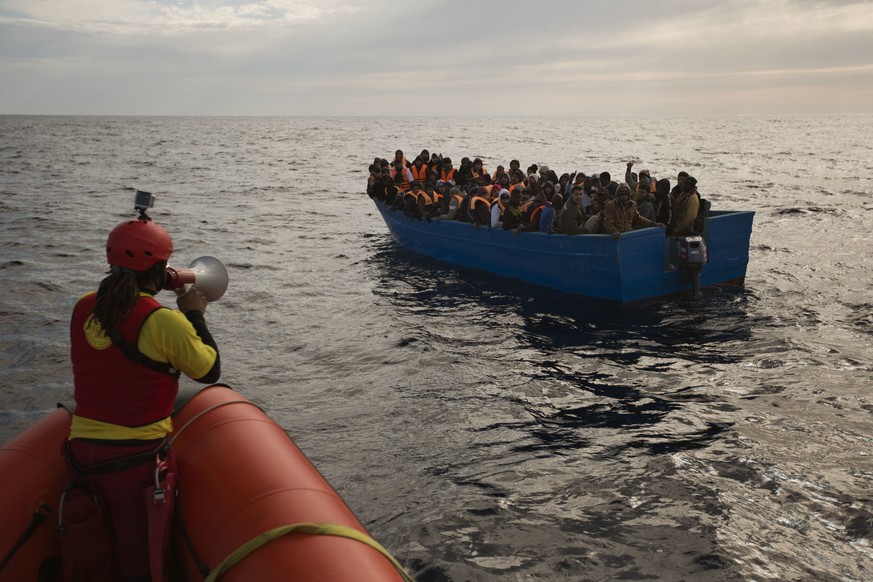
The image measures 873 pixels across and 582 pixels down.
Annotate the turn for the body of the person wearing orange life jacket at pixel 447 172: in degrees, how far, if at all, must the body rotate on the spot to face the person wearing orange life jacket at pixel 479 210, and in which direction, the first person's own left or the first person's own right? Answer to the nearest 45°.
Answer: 0° — they already face them

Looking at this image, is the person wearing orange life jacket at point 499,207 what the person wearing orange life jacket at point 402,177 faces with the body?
no

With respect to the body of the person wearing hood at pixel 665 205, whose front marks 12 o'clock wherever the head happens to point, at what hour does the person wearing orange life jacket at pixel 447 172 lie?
The person wearing orange life jacket is roughly at 3 o'clock from the person wearing hood.

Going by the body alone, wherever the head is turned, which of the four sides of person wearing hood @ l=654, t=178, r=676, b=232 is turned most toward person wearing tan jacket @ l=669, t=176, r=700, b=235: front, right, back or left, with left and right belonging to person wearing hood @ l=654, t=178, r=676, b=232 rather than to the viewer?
left

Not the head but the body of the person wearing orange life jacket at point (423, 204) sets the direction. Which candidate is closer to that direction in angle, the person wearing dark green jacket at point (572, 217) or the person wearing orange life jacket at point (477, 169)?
the person wearing dark green jacket

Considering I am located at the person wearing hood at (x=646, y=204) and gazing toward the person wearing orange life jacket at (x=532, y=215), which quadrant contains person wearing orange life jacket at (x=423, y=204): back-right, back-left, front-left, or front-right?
front-right

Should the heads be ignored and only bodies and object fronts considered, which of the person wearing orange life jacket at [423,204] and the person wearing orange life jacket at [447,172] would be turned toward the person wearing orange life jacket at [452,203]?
the person wearing orange life jacket at [447,172]

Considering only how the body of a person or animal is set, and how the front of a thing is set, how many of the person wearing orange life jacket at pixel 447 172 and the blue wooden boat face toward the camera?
1

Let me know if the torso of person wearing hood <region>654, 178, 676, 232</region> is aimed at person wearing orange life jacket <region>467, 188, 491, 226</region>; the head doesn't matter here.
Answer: no

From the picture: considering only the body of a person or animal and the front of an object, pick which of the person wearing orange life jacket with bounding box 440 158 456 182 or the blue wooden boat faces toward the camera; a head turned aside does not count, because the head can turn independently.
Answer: the person wearing orange life jacket

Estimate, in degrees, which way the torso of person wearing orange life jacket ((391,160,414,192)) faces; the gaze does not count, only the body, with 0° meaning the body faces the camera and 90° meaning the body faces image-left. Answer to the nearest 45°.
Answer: approximately 45°

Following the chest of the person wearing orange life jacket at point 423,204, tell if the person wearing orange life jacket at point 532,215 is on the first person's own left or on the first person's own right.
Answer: on the first person's own left

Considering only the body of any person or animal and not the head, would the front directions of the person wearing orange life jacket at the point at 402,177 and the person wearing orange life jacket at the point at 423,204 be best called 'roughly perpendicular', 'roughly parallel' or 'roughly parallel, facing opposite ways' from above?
roughly parallel

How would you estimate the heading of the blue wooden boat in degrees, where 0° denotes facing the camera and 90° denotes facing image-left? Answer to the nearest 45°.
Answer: approximately 135°

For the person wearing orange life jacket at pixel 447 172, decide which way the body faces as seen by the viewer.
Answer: toward the camera

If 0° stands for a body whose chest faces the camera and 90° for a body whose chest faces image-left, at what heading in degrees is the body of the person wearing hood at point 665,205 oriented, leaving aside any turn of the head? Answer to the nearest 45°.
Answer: approximately 45°

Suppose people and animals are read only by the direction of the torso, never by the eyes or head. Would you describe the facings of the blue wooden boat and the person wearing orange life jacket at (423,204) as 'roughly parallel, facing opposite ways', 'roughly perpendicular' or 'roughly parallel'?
roughly perpendicular

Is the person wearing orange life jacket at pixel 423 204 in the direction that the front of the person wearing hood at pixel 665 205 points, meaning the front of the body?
no
